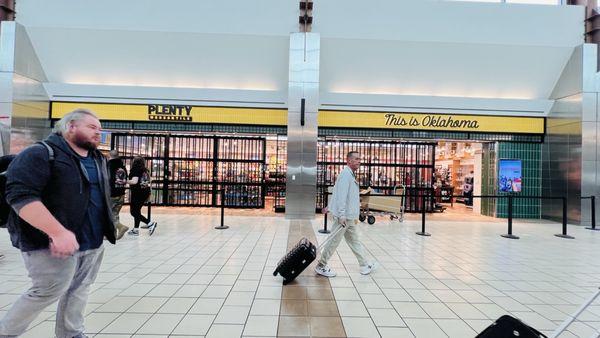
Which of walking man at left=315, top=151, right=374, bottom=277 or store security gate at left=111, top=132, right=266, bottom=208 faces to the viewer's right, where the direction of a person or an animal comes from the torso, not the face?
the walking man

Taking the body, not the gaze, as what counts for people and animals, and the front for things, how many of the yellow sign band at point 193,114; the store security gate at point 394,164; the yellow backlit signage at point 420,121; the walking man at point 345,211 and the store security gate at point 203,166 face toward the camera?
4

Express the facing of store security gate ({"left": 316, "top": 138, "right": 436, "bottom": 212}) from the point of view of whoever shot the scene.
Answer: facing the viewer

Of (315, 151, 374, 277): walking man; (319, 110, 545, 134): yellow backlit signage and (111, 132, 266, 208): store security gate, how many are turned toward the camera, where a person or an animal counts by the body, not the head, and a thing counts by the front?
2

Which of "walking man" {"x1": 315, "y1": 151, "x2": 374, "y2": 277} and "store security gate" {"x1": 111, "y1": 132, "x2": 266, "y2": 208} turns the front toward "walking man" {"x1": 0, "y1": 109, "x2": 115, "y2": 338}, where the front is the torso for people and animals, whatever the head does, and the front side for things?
the store security gate

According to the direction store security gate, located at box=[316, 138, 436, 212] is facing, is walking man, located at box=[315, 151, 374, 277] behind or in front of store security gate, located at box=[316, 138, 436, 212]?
in front

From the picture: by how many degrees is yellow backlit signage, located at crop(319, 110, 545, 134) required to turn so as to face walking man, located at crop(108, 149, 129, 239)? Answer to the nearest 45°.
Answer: approximately 45° to its right

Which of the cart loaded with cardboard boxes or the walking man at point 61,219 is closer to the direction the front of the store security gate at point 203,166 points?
the walking man

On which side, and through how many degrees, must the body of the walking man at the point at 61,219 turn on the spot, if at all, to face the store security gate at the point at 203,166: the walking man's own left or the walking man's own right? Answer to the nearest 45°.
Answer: approximately 90° to the walking man's own left

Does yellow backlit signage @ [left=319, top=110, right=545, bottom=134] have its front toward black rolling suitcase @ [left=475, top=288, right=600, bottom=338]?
yes

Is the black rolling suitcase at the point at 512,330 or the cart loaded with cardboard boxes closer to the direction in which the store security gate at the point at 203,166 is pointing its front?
the black rolling suitcase
